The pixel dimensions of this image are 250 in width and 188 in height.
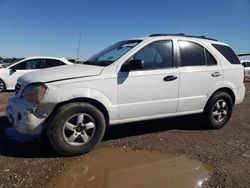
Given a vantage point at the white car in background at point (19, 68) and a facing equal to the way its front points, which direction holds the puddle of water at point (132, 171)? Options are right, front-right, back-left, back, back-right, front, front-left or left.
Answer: left

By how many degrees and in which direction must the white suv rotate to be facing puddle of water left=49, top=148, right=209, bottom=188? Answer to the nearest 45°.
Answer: approximately 45° to its left

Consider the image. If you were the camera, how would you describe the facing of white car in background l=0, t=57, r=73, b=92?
facing to the left of the viewer

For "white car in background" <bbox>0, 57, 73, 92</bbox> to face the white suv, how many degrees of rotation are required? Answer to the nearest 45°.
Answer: approximately 90° to its left

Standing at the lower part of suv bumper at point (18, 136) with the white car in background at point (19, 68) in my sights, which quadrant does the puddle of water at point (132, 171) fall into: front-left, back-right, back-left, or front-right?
back-right

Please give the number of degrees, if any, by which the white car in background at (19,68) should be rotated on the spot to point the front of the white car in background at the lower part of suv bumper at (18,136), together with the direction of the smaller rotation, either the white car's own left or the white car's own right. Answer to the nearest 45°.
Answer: approximately 90° to the white car's own left

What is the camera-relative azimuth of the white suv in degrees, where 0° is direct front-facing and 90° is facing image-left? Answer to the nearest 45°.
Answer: approximately 45°
